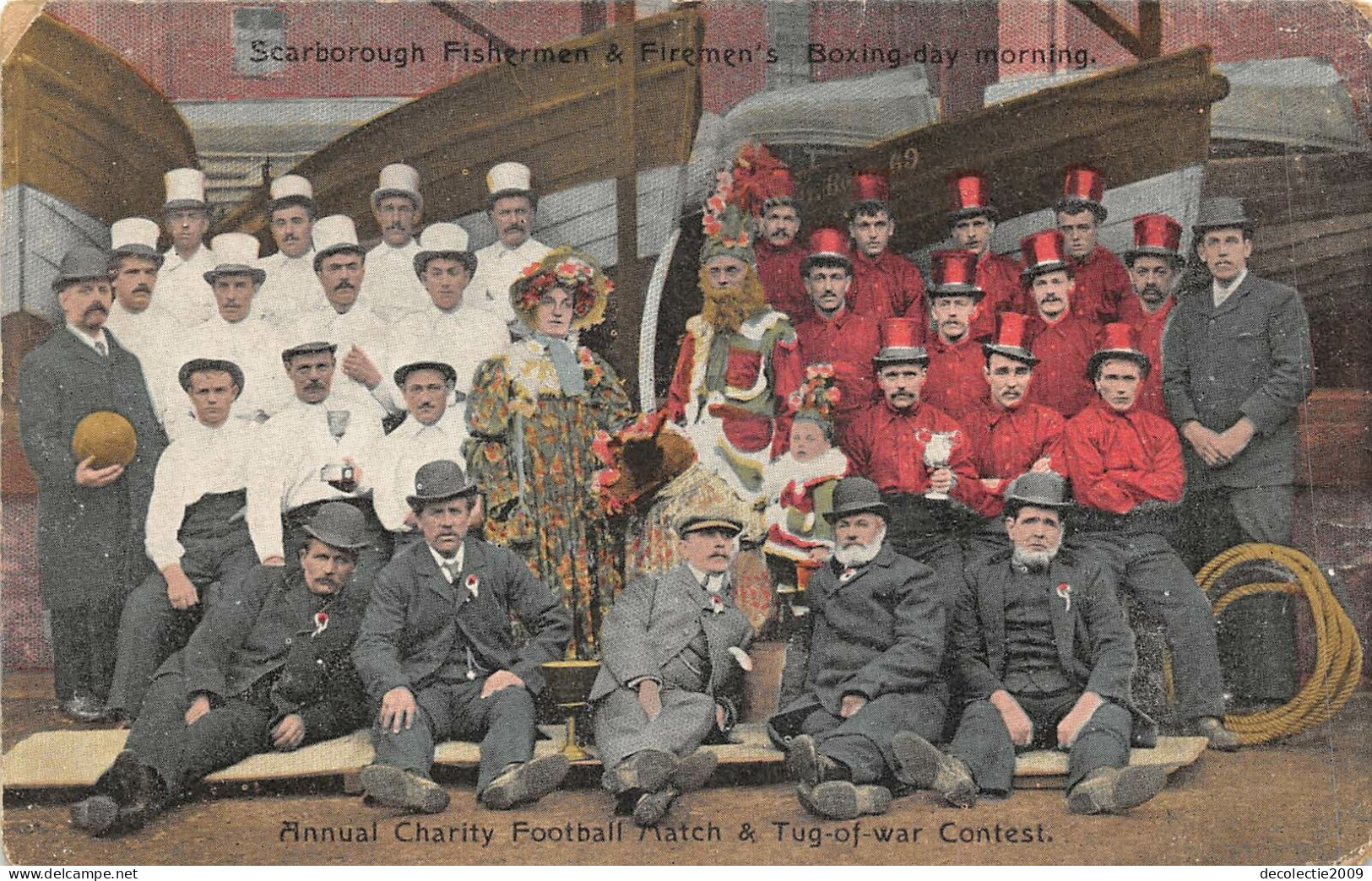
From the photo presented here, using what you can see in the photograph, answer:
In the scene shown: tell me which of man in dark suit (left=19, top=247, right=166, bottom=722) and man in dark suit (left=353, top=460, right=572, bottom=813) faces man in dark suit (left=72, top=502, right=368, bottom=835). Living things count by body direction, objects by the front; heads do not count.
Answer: man in dark suit (left=19, top=247, right=166, bottom=722)

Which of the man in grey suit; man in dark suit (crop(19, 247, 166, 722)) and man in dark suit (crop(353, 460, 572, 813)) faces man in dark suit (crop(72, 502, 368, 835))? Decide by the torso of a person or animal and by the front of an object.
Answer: man in dark suit (crop(19, 247, 166, 722))

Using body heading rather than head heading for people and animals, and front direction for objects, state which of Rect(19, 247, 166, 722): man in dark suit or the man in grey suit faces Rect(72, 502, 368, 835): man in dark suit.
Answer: Rect(19, 247, 166, 722): man in dark suit

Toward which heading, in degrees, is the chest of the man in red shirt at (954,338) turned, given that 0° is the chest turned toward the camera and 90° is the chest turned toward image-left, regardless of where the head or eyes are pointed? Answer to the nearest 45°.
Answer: approximately 0°

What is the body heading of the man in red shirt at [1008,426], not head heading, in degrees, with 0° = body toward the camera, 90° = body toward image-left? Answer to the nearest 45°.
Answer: approximately 0°

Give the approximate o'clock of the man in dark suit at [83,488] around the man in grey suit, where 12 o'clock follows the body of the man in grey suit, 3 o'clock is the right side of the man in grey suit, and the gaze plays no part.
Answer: The man in dark suit is roughly at 5 o'clock from the man in grey suit.

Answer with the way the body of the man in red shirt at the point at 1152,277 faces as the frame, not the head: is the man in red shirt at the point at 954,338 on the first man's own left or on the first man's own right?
on the first man's own right

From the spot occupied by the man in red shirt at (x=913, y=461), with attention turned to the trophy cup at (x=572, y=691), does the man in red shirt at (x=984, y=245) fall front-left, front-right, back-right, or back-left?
back-right
